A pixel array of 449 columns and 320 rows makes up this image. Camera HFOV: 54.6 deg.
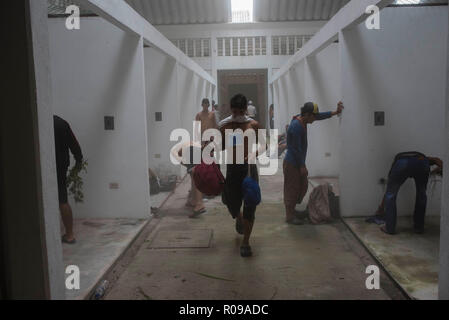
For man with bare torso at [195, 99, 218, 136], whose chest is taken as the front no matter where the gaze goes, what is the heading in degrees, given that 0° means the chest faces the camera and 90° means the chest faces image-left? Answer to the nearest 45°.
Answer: approximately 0°

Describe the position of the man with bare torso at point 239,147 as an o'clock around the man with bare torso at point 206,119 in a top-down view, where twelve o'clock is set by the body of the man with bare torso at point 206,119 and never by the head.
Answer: the man with bare torso at point 239,147 is roughly at 12 o'clock from the man with bare torso at point 206,119.

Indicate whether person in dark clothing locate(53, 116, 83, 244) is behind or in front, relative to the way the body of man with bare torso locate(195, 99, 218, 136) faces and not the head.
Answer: in front

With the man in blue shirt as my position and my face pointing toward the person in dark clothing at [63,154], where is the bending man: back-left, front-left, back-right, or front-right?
back-left

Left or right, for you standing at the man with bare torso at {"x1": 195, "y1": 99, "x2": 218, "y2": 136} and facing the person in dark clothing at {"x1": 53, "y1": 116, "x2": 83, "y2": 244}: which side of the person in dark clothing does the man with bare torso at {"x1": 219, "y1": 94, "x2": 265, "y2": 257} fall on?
left
